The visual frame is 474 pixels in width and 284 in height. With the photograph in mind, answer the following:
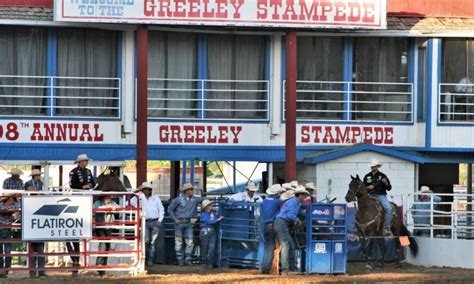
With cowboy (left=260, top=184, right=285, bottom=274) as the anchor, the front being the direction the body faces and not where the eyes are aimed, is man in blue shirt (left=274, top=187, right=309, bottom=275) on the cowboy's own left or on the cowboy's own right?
on the cowboy's own right

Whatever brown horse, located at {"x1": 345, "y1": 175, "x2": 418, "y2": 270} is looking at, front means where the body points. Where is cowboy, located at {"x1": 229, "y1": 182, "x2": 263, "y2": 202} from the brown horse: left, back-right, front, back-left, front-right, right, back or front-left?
front-right

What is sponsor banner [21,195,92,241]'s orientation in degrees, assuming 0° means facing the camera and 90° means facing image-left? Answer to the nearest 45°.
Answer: approximately 0°

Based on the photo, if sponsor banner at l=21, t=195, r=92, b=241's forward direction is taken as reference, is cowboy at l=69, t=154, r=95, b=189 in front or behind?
behind

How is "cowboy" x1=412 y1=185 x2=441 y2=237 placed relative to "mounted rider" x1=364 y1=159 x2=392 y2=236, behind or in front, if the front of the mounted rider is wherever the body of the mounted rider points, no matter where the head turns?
behind

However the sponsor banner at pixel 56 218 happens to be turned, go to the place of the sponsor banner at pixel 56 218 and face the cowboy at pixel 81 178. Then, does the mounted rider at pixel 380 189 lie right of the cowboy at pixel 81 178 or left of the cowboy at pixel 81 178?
right
